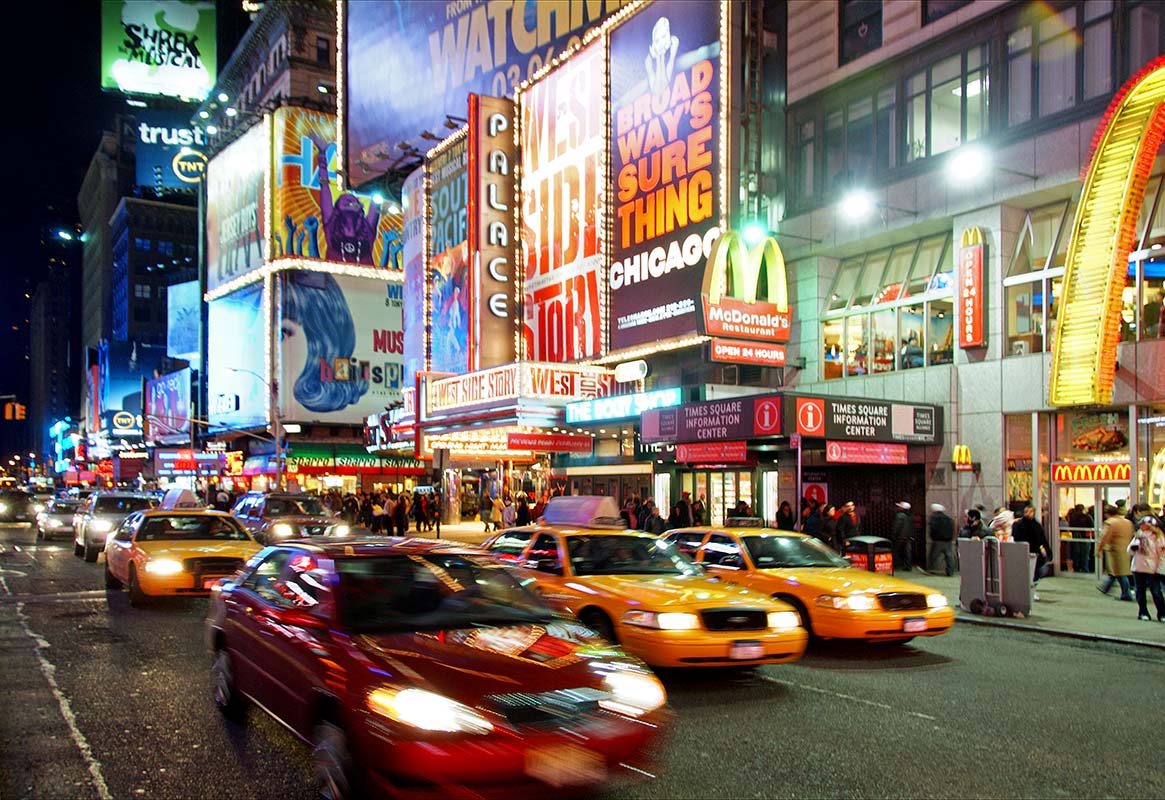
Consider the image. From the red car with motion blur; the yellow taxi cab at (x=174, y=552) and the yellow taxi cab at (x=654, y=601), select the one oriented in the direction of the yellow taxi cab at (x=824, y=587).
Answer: the yellow taxi cab at (x=174, y=552)

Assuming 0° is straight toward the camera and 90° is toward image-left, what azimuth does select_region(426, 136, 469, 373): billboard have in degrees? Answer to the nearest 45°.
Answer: approximately 45°

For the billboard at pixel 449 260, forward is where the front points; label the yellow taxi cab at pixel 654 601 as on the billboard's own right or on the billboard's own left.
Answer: on the billboard's own left

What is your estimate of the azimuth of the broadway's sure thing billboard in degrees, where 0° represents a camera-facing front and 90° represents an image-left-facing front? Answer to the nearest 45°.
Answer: approximately 45°

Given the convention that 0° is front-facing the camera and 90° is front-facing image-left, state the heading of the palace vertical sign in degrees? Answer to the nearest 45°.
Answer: approximately 315°

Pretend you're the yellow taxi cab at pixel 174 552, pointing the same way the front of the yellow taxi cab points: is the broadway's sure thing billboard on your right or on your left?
on your left

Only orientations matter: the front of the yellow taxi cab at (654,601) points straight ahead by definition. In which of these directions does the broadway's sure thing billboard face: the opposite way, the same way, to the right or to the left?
to the right

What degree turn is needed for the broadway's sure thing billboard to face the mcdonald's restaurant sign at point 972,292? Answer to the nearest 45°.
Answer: approximately 90° to its left
